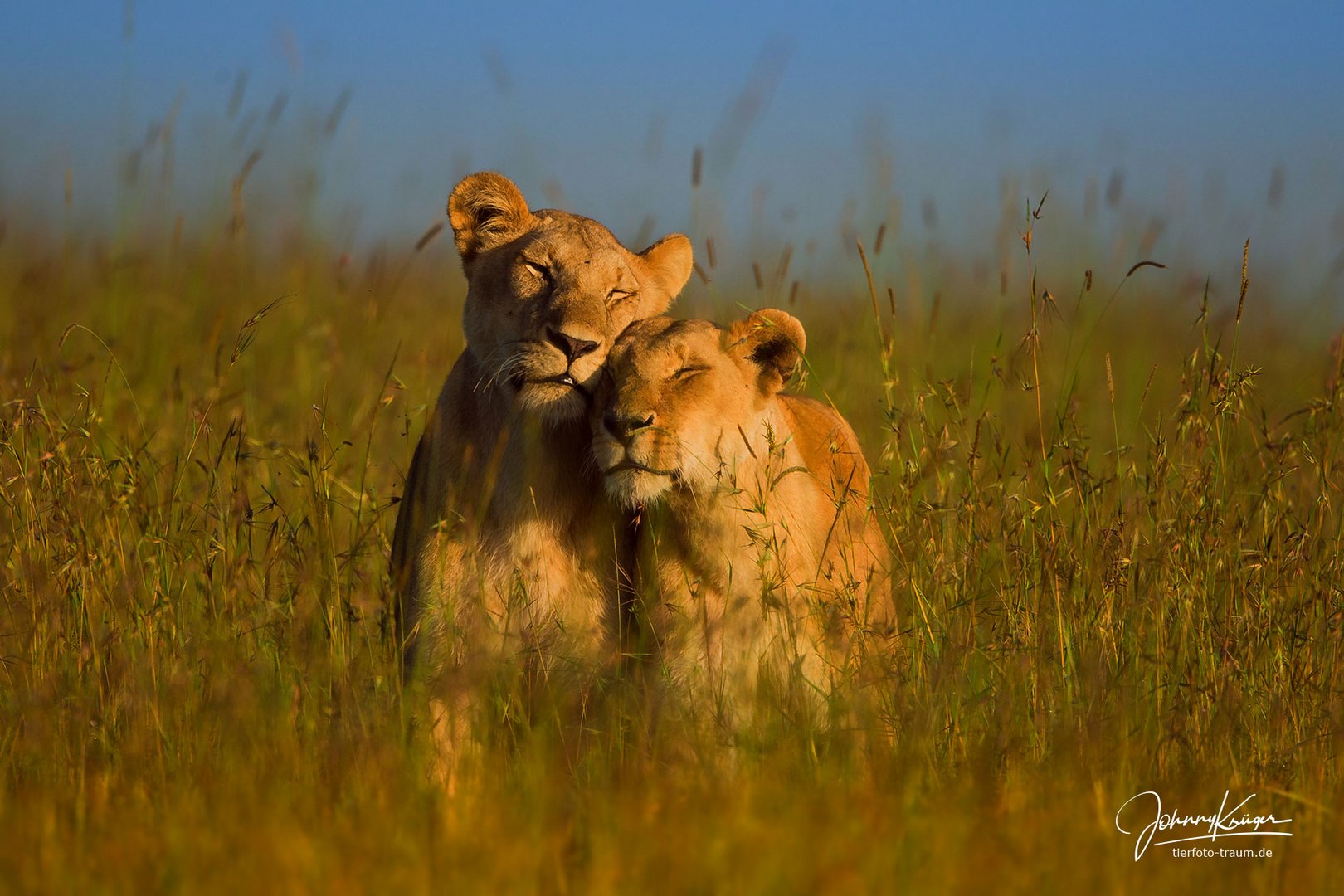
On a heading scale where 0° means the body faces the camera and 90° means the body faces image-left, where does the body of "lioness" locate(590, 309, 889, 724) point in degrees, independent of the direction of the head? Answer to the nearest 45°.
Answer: approximately 45°

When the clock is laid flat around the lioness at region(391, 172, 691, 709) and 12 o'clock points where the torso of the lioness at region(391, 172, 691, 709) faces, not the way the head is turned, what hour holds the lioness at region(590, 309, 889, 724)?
the lioness at region(590, 309, 889, 724) is roughly at 10 o'clock from the lioness at region(391, 172, 691, 709).

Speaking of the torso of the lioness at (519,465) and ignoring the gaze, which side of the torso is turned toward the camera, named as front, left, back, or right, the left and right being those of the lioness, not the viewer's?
front

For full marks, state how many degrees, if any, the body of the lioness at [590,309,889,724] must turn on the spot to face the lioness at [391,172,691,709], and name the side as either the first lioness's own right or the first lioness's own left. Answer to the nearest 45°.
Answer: approximately 45° to the first lioness's own right

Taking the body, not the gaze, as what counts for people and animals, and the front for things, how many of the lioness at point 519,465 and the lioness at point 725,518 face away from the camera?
0
